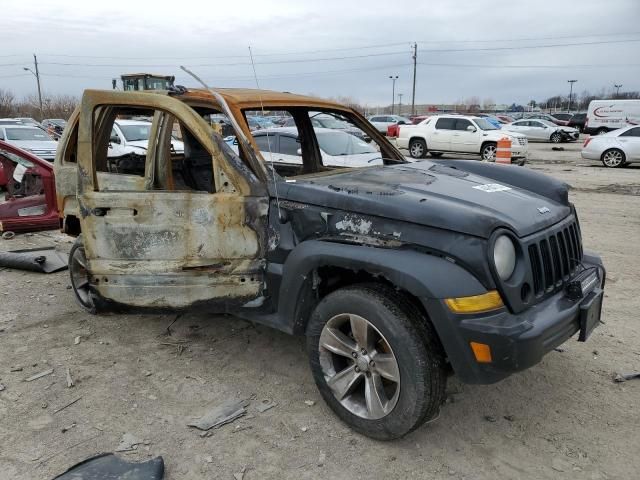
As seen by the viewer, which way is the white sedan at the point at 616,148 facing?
to the viewer's right

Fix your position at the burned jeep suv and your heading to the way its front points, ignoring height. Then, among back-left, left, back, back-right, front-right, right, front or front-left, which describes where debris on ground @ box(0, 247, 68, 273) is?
back

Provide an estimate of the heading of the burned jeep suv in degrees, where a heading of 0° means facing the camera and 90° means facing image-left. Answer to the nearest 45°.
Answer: approximately 315°

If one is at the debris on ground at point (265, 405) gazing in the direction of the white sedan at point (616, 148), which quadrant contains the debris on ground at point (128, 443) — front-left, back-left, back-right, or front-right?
back-left

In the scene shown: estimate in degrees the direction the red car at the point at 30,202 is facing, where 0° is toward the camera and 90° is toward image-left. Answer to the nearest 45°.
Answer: approximately 270°

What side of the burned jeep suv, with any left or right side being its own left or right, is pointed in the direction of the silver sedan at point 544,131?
left
